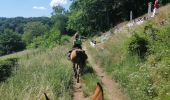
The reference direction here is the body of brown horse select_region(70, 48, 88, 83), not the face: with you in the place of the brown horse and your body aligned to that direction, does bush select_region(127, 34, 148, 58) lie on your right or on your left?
on your right

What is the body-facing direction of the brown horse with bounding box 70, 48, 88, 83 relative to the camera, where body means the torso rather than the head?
away from the camera
